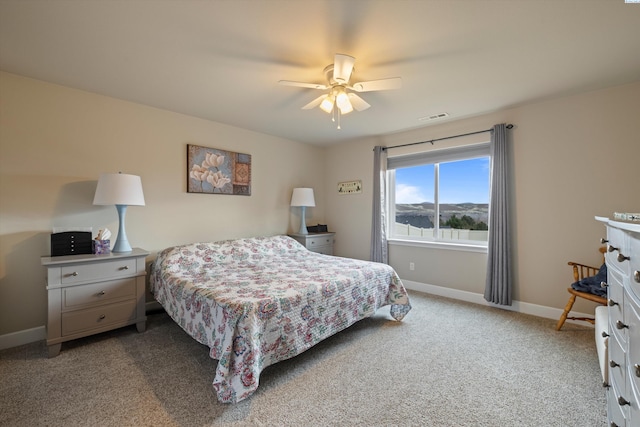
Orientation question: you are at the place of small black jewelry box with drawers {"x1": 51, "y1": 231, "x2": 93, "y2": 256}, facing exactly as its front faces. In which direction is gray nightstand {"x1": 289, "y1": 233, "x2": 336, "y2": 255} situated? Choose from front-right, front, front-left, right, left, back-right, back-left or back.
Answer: left

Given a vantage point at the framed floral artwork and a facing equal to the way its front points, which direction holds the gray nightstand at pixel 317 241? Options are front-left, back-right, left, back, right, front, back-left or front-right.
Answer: front-left

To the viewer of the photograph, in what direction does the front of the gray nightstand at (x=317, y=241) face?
facing the viewer and to the right of the viewer

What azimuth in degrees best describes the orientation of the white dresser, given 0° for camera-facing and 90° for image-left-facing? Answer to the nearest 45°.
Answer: approximately 90°

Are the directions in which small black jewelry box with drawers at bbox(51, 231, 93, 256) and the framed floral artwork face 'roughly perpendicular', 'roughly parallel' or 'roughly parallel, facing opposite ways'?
roughly parallel

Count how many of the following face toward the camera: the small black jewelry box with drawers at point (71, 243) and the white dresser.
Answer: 1

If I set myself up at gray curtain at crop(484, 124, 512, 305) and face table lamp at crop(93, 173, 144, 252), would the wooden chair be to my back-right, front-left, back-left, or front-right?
back-left

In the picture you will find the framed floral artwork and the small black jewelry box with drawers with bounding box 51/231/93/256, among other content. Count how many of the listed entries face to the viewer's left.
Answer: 0

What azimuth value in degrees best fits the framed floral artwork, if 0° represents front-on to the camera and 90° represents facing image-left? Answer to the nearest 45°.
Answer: approximately 315°

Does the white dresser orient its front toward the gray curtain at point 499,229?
no

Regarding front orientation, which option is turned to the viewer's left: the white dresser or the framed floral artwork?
the white dresser

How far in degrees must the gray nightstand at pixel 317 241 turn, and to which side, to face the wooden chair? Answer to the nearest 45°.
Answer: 0° — it already faces it

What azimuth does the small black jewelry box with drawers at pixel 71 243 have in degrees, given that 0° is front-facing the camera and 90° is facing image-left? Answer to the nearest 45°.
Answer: approximately 0°

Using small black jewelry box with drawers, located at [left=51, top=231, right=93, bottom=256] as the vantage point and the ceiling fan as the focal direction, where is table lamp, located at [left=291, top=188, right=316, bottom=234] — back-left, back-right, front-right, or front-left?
front-left

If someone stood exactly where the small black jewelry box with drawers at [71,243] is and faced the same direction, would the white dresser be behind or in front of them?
in front

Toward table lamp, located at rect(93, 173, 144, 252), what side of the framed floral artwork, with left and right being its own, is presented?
right

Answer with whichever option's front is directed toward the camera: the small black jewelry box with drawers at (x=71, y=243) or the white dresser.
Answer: the small black jewelry box with drawers

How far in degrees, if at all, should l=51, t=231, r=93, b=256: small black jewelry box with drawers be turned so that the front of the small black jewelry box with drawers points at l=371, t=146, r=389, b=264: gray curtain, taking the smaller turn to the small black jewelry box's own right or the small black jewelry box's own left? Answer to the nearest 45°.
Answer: approximately 90° to the small black jewelry box's own left

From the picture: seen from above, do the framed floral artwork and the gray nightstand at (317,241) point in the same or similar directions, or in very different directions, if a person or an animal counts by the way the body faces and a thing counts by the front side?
same or similar directions
